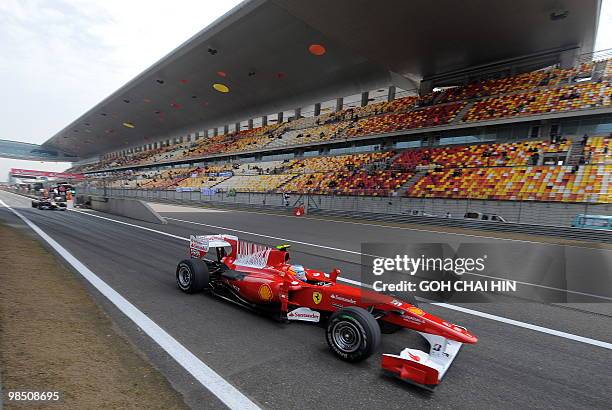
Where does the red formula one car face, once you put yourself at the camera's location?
facing the viewer and to the right of the viewer

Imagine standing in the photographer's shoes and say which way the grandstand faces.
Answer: facing the viewer and to the left of the viewer

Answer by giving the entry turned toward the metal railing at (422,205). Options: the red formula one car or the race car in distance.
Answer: the race car in distance

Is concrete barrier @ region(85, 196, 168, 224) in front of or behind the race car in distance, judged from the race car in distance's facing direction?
in front

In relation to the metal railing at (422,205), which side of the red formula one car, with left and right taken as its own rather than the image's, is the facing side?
left

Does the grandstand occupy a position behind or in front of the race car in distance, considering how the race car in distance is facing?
in front

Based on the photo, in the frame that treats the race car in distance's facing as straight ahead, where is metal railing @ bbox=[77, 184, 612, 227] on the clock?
The metal railing is roughly at 12 o'clock from the race car in distance.

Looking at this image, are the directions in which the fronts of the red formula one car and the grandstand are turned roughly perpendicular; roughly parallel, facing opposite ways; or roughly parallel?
roughly perpendicular

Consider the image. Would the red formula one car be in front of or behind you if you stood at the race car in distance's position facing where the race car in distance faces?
in front

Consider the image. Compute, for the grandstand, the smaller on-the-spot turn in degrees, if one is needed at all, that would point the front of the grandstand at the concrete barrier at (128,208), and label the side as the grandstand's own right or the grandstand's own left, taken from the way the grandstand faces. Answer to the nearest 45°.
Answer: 0° — it already faces it

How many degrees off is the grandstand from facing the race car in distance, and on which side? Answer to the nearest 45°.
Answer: approximately 45° to its right

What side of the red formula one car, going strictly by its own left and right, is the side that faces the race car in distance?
back

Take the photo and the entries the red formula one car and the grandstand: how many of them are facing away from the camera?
0

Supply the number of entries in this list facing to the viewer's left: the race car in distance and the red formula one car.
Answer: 0
